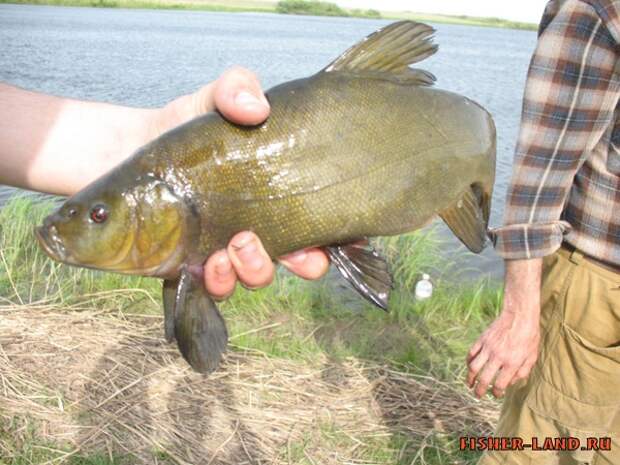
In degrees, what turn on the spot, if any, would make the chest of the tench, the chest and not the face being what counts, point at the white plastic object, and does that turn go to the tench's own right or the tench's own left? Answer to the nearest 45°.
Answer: approximately 90° to the tench's own right

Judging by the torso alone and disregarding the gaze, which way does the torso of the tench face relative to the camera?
to the viewer's left

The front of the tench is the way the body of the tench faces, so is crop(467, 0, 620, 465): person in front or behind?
behind
